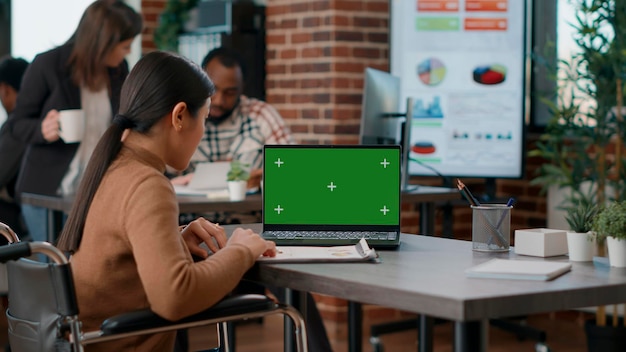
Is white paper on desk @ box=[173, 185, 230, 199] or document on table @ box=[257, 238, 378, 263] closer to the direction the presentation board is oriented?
the document on table

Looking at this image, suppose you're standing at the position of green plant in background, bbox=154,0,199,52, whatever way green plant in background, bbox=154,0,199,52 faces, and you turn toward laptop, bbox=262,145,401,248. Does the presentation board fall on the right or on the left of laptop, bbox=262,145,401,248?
left

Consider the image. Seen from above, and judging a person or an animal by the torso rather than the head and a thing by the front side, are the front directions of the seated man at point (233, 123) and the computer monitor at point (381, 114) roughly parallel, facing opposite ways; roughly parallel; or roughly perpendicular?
roughly perpendicular

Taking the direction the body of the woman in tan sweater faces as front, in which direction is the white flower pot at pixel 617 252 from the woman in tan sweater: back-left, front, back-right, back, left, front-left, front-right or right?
front-right

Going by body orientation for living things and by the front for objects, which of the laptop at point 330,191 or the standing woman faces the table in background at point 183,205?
the standing woman

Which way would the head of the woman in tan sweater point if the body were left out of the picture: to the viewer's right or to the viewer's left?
to the viewer's right

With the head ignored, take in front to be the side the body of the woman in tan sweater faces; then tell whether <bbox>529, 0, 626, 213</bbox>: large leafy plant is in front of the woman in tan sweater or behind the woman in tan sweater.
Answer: in front

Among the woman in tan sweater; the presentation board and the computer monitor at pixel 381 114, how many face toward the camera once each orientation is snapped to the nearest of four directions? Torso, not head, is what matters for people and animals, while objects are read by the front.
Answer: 1

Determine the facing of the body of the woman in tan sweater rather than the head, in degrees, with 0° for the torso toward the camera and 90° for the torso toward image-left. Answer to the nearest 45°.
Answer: approximately 225°

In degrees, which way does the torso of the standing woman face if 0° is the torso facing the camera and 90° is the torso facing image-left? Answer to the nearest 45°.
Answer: approximately 315°

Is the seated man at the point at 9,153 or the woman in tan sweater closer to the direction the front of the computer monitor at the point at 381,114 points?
the seated man

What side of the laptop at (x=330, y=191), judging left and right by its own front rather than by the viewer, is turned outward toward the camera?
front

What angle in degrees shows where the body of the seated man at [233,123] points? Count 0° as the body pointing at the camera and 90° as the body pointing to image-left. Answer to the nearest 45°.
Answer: approximately 45°

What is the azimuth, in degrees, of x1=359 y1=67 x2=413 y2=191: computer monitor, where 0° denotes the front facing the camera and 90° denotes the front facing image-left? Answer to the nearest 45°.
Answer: approximately 135°

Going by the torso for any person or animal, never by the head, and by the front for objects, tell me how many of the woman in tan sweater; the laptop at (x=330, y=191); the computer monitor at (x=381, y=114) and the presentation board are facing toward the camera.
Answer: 2

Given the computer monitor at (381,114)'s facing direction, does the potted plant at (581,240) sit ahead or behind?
behind
